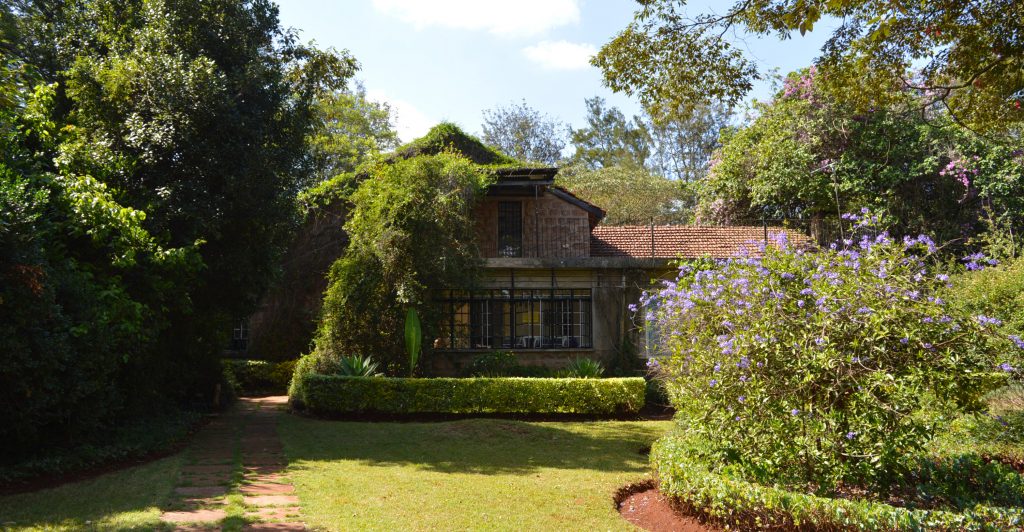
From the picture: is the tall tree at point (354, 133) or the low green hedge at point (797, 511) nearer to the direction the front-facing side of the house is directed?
the low green hedge

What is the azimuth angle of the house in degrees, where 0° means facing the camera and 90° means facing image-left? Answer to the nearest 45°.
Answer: approximately 0°

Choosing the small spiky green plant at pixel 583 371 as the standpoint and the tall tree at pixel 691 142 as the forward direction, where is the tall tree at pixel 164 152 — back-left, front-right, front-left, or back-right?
back-left

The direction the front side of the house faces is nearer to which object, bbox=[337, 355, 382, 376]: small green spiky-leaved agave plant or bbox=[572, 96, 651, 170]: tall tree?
the small green spiky-leaved agave plant

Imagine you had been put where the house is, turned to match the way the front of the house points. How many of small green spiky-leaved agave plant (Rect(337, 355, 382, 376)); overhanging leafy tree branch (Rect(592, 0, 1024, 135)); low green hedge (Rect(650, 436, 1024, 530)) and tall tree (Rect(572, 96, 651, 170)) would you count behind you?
1

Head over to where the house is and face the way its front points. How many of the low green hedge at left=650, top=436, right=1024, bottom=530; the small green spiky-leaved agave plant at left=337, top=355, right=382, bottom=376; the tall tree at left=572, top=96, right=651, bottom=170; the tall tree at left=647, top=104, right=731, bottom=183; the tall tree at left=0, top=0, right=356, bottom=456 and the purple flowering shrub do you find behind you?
2

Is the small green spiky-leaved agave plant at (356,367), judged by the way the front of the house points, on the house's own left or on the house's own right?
on the house's own right

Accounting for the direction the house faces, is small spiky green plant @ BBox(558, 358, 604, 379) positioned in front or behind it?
in front

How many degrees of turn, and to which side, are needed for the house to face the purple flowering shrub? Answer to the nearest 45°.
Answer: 0° — it already faces it

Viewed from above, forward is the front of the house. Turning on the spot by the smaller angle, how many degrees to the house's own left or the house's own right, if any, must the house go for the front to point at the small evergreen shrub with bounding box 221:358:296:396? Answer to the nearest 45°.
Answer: approximately 90° to the house's own right

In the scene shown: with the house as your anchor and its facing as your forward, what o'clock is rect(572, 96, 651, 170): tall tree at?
The tall tree is roughly at 6 o'clock from the house.

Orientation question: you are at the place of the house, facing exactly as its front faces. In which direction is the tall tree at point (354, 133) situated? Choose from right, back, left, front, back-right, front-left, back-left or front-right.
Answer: back-right

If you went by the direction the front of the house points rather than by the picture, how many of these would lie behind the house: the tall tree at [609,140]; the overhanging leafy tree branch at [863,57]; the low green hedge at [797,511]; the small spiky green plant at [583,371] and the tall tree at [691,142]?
2

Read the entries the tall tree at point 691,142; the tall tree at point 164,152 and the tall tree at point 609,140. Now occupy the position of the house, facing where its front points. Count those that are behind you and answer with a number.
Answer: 2

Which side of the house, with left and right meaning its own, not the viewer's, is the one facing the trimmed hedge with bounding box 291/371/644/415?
front
